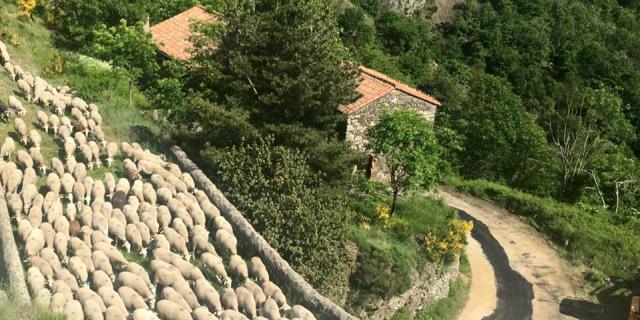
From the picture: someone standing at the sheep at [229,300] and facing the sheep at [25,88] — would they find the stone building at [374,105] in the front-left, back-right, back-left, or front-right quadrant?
front-right

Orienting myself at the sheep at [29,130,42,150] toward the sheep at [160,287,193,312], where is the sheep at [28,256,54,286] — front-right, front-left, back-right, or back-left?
front-right

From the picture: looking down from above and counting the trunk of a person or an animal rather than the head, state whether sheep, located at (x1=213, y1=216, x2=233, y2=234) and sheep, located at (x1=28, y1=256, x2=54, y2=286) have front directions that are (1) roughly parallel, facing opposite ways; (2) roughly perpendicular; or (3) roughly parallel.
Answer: roughly parallel
